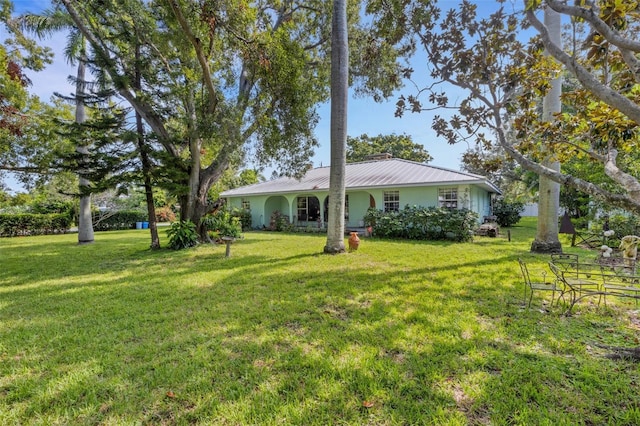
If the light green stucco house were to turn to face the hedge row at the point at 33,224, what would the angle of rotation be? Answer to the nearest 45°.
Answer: approximately 90° to its right

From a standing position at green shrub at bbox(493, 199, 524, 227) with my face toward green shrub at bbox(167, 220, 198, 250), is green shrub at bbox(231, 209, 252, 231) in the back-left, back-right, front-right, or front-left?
front-right

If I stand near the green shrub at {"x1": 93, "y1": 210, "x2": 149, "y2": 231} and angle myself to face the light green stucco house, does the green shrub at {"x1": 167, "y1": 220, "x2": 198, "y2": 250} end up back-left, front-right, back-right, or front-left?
front-right

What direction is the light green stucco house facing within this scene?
toward the camera

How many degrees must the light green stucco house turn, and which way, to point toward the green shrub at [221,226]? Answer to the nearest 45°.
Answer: approximately 45° to its right

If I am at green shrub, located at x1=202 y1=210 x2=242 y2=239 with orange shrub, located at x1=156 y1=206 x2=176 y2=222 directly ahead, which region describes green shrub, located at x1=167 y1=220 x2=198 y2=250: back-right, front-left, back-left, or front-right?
back-left

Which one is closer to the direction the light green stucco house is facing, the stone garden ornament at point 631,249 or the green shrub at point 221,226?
the stone garden ornament

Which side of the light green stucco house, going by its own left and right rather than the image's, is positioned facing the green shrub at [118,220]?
right

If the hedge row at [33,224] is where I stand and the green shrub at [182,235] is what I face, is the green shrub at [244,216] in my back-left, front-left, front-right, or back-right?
front-left

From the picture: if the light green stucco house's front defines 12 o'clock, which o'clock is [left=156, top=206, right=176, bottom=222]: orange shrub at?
The orange shrub is roughly at 4 o'clock from the light green stucco house.

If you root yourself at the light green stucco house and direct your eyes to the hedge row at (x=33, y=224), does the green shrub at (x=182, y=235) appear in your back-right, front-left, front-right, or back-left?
front-left

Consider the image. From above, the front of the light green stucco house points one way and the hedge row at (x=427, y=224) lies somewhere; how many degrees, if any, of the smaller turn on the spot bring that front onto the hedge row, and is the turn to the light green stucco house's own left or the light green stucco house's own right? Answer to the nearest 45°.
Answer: approximately 45° to the light green stucco house's own left
